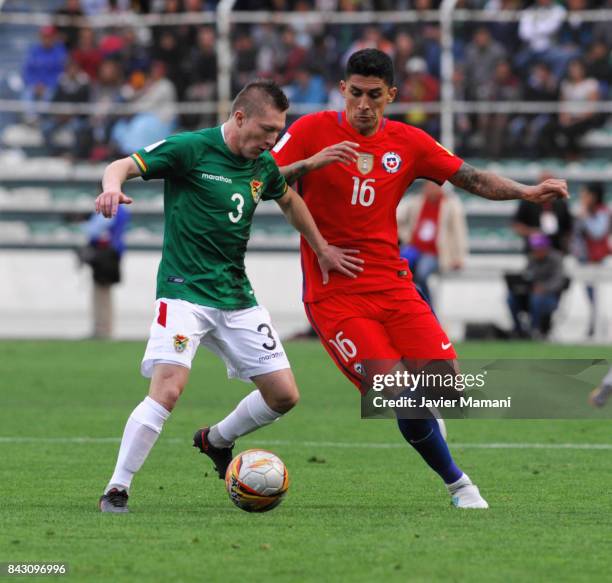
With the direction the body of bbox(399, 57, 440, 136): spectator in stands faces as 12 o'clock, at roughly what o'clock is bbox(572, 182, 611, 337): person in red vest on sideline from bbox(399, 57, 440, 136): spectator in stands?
bbox(572, 182, 611, 337): person in red vest on sideline is roughly at 10 o'clock from bbox(399, 57, 440, 136): spectator in stands.

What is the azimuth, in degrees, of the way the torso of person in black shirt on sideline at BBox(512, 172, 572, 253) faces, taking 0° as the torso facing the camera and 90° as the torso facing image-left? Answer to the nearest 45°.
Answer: approximately 0°

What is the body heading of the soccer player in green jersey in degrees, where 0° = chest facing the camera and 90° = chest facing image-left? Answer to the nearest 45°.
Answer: approximately 315°

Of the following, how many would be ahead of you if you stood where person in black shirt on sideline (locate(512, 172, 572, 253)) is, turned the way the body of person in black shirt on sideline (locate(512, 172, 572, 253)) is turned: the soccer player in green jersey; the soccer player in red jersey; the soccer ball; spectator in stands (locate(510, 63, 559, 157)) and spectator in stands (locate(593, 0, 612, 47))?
3

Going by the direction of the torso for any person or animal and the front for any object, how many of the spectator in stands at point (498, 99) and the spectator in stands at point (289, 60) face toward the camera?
2

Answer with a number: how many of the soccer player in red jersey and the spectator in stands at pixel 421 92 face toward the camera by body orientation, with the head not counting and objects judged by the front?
2

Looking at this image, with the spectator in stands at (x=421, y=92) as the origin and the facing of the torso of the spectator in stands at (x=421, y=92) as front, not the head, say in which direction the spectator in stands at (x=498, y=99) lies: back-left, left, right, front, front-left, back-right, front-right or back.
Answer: left

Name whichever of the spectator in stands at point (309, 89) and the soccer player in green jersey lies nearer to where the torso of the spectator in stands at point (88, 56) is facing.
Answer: the soccer player in green jersey

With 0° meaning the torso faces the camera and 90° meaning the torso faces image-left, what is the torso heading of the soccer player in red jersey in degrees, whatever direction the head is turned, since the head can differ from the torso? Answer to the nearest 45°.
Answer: approximately 0°

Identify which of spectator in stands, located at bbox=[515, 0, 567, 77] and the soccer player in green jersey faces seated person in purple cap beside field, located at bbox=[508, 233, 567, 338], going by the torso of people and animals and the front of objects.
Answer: spectator in stands, located at bbox=[515, 0, 567, 77]
